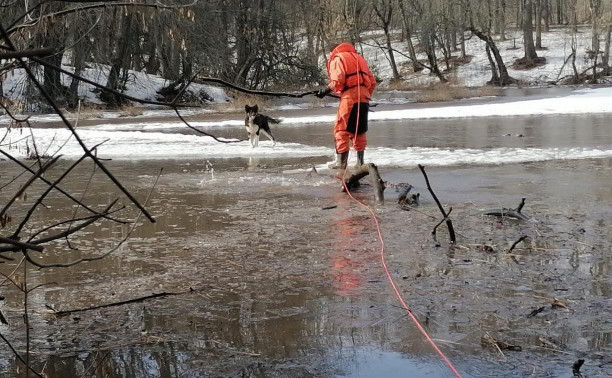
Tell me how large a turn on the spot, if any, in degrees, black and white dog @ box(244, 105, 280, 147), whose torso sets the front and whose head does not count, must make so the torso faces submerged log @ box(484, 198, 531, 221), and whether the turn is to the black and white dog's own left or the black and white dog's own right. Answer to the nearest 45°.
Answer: approximately 45° to the black and white dog's own left

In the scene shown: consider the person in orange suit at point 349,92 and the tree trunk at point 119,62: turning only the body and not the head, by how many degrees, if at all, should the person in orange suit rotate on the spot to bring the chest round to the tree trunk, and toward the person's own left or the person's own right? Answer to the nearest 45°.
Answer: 0° — they already face it

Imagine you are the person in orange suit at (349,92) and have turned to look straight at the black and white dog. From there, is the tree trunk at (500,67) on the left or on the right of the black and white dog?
right

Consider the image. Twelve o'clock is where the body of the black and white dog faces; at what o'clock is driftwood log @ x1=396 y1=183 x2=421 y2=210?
The driftwood log is roughly at 10 o'clock from the black and white dog.

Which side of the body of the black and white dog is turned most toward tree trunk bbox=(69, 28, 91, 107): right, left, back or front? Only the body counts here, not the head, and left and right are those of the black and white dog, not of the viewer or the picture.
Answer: right

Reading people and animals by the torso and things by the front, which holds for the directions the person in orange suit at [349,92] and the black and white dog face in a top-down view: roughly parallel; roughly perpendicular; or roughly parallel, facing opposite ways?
roughly perpendicular

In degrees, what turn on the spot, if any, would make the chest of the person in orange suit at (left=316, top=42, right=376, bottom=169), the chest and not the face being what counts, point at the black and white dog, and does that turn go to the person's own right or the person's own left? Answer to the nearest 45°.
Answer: approximately 45° to the person's own right

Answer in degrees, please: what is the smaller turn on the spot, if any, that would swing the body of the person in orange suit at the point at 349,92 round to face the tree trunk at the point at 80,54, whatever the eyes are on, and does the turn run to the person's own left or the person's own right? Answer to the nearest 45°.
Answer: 0° — they already face it

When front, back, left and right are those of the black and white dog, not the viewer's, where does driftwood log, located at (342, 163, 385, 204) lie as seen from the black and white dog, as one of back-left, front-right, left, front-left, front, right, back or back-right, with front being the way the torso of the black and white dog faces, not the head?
front-left

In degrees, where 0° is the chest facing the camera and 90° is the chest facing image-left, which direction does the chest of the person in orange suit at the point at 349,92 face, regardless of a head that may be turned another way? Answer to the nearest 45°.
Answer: approximately 135°

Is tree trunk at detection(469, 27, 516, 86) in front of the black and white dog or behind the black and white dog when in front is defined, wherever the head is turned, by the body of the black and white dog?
behind

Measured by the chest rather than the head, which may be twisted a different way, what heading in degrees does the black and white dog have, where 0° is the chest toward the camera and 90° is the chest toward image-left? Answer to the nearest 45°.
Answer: approximately 45°

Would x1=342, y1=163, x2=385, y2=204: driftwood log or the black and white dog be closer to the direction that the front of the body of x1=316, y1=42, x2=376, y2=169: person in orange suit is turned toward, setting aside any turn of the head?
the black and white dog

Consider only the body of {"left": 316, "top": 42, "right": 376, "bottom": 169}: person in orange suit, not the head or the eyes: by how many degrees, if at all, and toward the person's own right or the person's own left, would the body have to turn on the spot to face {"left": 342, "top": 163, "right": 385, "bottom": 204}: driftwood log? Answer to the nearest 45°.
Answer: approximately 135° to the person's own left
